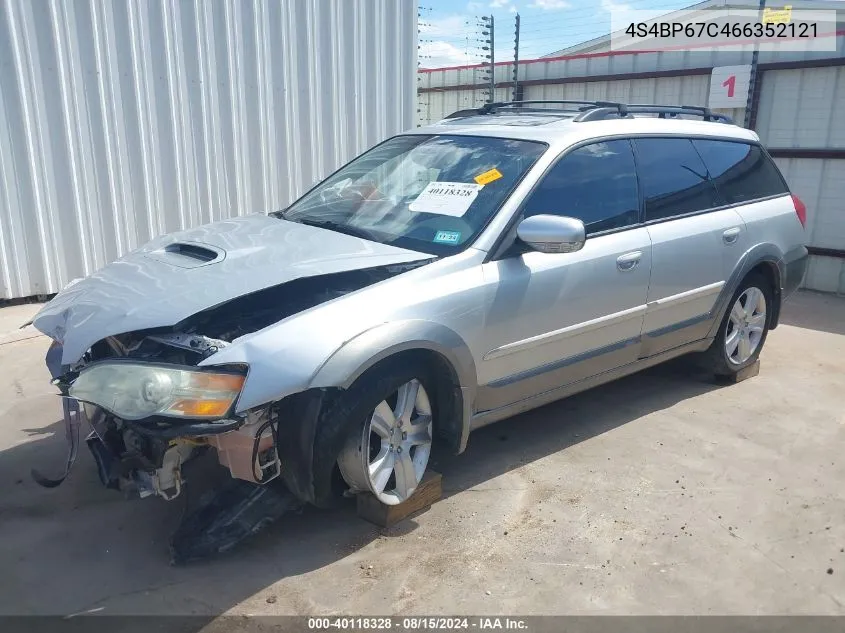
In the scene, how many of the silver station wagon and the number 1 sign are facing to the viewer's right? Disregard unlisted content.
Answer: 0

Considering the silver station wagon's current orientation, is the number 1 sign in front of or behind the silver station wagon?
behind

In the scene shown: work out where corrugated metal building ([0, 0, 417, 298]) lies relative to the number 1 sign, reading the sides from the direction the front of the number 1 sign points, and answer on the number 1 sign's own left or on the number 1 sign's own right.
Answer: on the number 1 sign's own right

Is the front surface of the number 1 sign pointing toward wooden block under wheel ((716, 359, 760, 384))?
yes

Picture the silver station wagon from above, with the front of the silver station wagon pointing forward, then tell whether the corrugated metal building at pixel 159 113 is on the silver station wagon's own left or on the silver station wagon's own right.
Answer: on the silver station wagon's own right

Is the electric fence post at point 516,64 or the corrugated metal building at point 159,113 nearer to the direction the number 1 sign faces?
the corrugated metal building

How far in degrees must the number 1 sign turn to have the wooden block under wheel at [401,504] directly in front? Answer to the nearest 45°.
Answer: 0° — it already faces it

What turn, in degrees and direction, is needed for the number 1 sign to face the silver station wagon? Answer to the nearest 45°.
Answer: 0° — it already faces it

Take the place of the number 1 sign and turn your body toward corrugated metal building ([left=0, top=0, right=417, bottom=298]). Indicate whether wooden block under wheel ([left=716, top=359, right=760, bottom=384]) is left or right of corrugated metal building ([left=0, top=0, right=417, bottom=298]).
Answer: left

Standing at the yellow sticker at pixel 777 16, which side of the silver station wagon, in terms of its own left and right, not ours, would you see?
back

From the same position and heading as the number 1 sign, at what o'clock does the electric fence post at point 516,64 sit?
The electric fence post is roughly at 4 o'clock from the number 1 sign.

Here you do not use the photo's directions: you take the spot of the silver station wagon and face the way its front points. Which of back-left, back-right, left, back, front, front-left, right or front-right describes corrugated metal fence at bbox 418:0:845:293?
back

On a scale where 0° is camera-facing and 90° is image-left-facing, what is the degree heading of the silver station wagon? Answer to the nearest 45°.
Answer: approximately 45°
